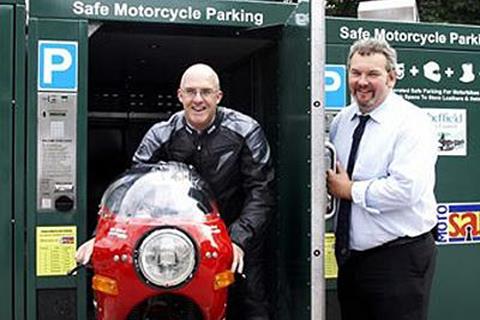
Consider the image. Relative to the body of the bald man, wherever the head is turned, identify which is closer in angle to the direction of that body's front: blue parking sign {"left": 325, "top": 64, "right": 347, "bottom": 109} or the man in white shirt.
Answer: the man in white shirt

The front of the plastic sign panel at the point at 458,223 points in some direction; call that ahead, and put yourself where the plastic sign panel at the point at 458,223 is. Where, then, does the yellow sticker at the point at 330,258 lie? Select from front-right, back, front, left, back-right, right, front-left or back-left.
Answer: front-right

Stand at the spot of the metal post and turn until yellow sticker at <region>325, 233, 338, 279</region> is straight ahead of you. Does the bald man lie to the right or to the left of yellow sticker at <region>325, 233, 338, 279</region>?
left

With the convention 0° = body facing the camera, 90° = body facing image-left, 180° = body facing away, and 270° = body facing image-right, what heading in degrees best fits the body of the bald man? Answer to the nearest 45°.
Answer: approximately 0°

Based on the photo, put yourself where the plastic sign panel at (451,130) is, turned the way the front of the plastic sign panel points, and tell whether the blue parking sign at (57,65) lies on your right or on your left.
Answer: on your right

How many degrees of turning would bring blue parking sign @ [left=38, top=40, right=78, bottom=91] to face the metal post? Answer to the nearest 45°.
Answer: approximately 45° to its left

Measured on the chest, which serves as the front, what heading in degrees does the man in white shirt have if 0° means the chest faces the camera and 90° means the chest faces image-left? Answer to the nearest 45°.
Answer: approximately 45°

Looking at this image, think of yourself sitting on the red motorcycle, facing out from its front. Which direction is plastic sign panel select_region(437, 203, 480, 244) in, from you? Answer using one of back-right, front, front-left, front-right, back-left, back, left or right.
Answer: back-left

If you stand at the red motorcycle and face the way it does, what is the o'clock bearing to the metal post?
The metal post is roughly at 8 o'clock from the red motorcycle.

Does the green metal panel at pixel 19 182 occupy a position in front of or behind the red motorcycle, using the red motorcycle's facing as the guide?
behind

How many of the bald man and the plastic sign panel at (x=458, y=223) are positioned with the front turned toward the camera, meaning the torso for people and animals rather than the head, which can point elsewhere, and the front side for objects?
2
